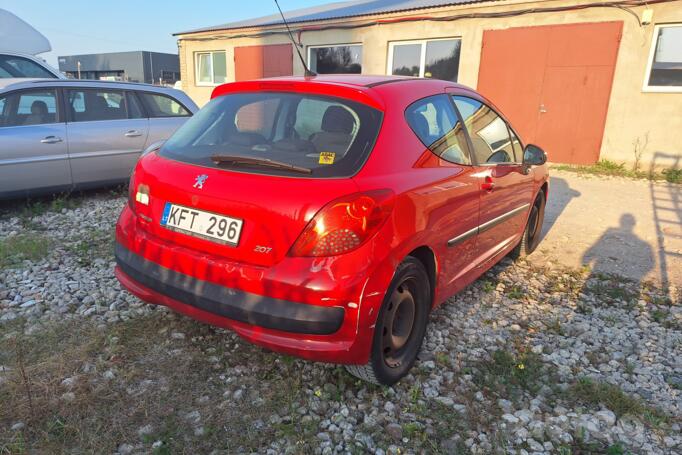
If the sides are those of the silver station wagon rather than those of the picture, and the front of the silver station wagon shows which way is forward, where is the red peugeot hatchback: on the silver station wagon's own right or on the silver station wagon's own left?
on the silver station wagon's own left

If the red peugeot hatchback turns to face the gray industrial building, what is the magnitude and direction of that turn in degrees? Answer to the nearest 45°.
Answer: approximately 90° to its left

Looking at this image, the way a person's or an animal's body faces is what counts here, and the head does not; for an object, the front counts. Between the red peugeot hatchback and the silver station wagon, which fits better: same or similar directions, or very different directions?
very different directions

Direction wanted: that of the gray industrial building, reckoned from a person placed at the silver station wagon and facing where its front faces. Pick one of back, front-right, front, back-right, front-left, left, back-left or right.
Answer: right

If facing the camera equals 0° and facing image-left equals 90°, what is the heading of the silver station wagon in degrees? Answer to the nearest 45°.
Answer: approximately 90°

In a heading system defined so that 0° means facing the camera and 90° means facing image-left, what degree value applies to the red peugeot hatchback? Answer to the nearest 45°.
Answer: approximately 225°

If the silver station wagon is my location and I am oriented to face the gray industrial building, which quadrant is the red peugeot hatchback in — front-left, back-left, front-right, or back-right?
back-right

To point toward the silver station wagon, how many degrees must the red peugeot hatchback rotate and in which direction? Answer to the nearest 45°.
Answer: approximately 90° to its left

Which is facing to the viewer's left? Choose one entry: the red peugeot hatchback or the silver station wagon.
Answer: the silver station wagon

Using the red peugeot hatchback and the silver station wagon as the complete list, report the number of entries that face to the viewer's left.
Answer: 1
